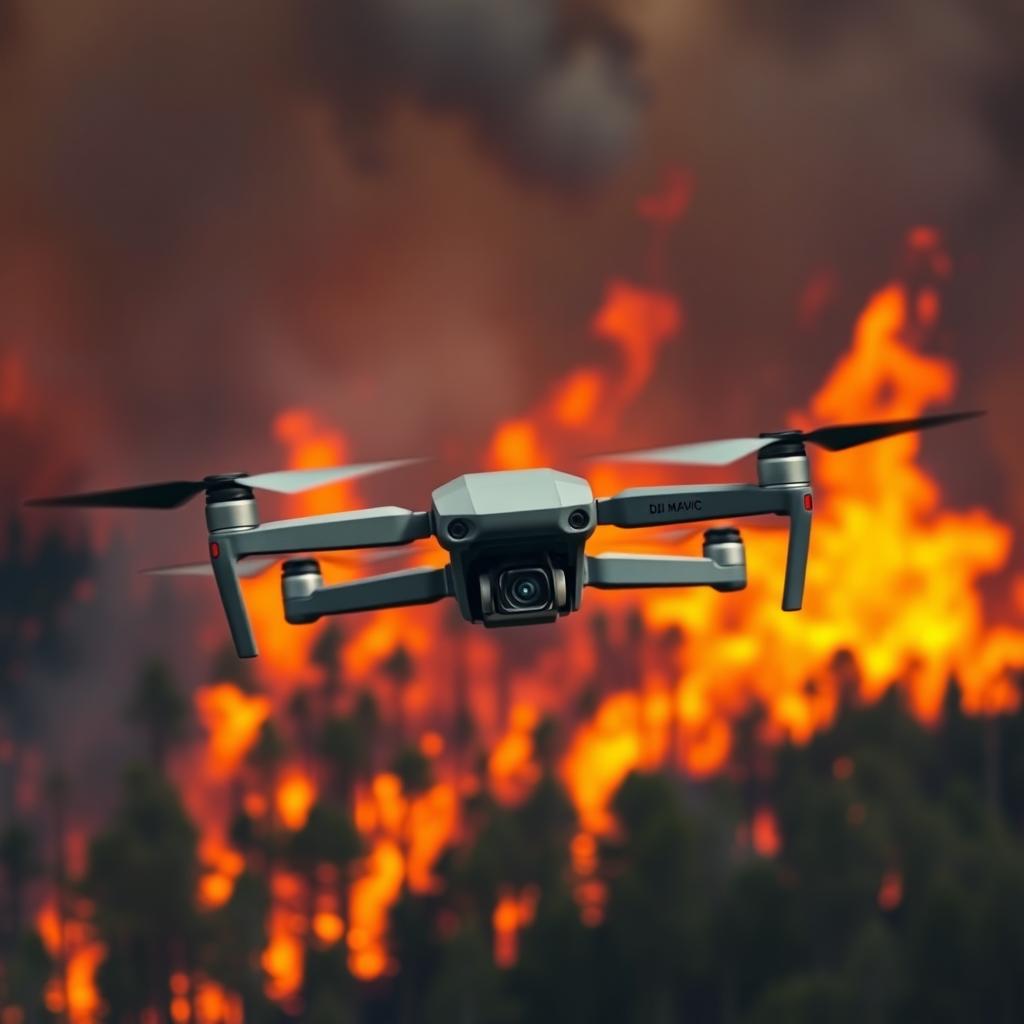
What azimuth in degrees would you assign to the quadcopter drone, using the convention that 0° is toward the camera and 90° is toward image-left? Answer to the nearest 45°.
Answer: approximately 0°
